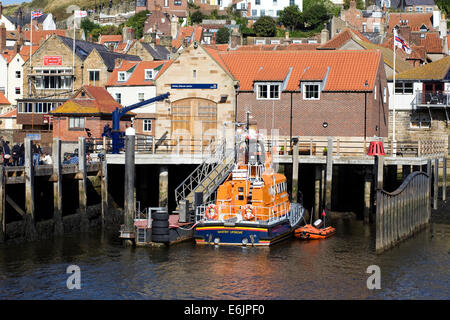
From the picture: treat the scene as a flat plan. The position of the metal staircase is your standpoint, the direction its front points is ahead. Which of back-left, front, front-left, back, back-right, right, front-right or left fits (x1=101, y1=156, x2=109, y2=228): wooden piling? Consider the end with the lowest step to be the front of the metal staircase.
front-right

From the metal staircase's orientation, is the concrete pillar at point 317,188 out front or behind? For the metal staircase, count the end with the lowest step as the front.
behind

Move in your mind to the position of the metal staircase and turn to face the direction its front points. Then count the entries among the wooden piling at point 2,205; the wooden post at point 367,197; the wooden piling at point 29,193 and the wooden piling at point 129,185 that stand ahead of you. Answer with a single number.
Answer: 3

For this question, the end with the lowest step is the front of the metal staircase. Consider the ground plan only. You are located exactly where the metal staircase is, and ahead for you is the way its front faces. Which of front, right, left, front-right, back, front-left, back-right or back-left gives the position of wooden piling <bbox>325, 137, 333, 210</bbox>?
back-left

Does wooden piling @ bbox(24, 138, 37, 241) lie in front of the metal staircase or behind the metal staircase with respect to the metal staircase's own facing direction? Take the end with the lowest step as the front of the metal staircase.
in front

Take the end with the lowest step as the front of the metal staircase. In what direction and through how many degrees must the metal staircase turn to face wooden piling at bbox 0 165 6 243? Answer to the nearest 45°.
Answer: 0° — it already faces it

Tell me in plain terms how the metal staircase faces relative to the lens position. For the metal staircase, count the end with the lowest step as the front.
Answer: facing the viewer and to the left of the viewer

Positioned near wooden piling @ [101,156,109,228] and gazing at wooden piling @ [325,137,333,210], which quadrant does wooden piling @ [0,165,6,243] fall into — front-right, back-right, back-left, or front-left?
back-right

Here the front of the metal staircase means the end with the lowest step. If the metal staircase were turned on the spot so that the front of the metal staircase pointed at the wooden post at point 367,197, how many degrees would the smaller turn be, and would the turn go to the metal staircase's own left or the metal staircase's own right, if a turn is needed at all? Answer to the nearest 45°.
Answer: approximately 135° to the metal staircase's own left

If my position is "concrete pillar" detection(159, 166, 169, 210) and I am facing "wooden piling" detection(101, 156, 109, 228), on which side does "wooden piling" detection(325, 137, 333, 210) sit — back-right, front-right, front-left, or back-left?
back-left
